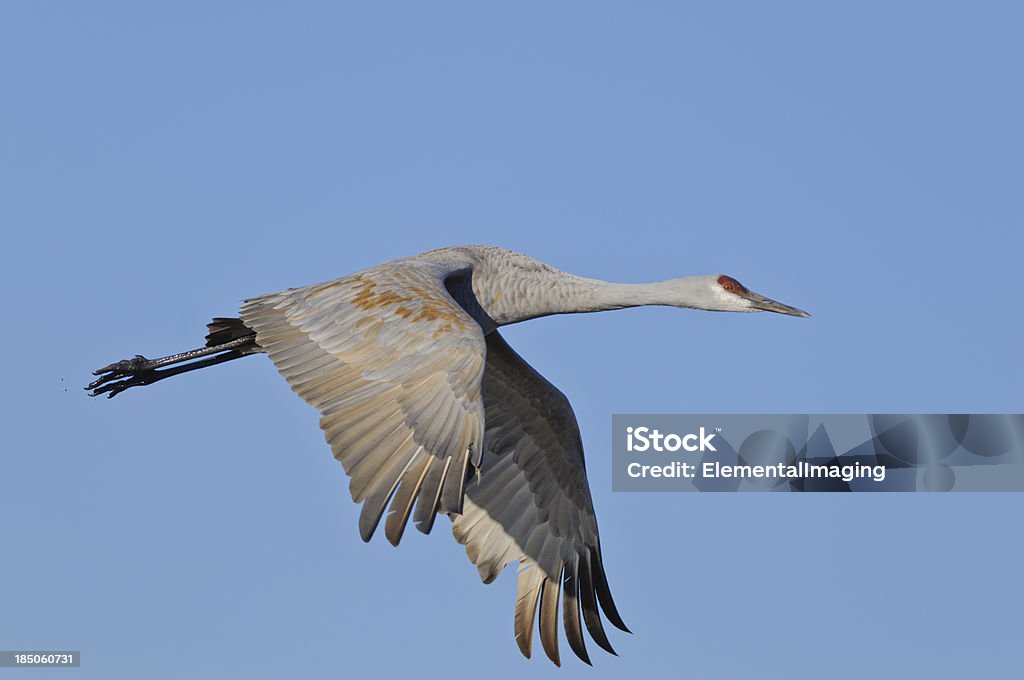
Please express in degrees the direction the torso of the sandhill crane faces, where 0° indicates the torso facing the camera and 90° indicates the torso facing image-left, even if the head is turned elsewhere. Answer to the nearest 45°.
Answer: approximately 270°
